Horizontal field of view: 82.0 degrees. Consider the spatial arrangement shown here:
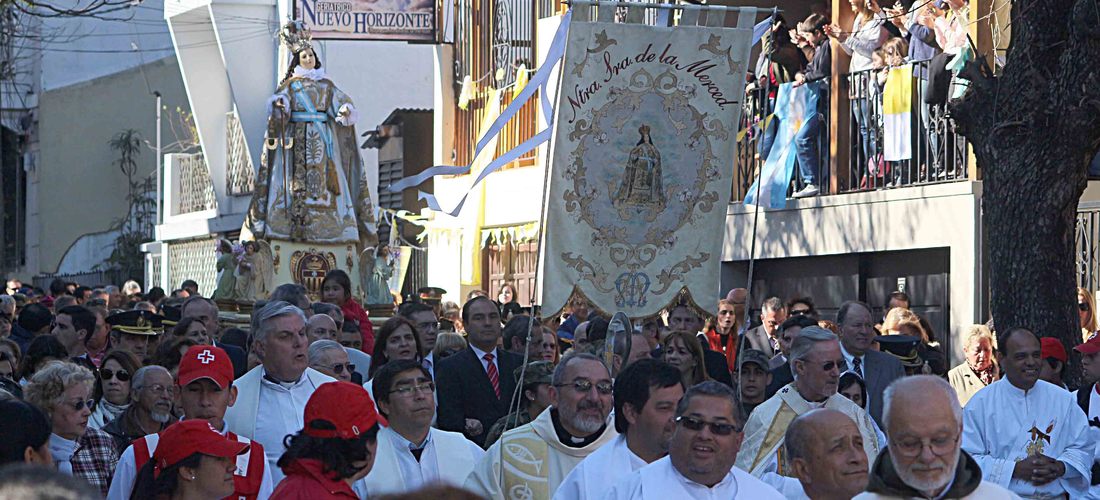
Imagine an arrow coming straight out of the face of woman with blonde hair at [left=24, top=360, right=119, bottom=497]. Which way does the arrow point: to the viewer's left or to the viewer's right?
to the viewer's right

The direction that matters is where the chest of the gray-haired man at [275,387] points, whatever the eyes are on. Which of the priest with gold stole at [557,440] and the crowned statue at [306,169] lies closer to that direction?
the priest with gold stole

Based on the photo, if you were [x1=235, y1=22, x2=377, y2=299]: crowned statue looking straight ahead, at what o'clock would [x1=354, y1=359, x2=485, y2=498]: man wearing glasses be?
The man wearing glasses is roughly at 12 o'clock from the crowned statue.

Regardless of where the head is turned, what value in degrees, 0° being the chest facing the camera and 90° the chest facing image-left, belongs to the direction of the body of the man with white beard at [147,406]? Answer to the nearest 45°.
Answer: approximately 315°

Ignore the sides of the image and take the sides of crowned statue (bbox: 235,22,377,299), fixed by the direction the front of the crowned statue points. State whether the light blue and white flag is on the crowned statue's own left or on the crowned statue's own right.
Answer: on the crowned statue's own left
